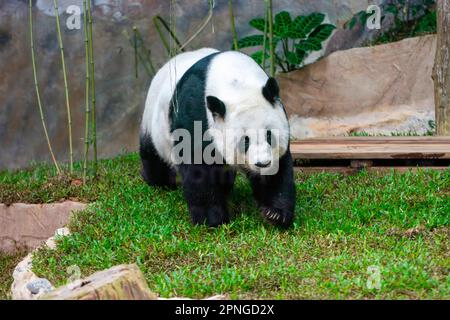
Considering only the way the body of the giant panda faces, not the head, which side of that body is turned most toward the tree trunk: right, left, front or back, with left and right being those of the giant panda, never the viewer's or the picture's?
left

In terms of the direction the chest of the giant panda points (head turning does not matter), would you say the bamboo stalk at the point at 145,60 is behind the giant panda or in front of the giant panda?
behind

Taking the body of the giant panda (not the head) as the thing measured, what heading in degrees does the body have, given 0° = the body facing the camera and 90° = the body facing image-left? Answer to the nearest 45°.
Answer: approximately 315°

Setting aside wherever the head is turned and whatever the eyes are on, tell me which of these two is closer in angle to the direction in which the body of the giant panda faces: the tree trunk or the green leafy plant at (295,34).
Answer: the tree trunk

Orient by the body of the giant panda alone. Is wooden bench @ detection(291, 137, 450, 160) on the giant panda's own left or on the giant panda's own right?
on the giant panda's own left

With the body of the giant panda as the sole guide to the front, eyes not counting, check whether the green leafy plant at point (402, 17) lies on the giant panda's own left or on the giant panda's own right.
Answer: on the giant panda's own left

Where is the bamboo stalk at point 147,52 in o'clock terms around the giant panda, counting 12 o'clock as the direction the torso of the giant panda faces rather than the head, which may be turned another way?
The bamboo stalk is roughly at 7 o'clock from the giant panda.
